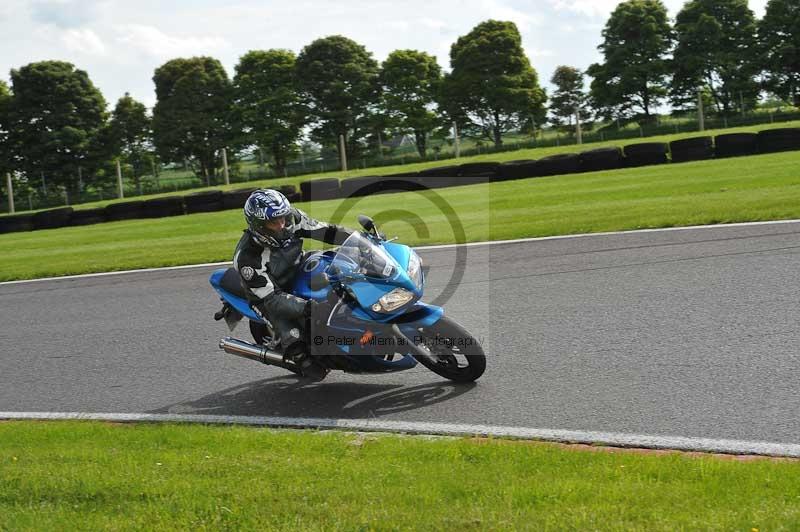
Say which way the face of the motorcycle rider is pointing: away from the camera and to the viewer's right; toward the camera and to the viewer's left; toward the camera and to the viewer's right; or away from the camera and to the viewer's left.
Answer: toward the camera and to the viewer's right

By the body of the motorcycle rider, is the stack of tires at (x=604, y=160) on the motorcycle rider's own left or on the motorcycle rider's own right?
on the motorcycle rider's own left

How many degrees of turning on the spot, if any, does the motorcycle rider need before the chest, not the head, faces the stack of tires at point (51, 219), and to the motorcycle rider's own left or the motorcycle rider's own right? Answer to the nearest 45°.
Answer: approximately 135° to the motorcycle rider's own left

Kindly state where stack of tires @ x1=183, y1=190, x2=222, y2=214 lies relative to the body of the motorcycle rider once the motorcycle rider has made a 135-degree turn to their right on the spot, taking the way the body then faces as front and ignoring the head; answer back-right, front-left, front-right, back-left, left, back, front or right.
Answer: right

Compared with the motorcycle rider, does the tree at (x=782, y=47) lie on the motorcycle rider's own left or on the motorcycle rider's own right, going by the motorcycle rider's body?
on the motorcycle rider's own left

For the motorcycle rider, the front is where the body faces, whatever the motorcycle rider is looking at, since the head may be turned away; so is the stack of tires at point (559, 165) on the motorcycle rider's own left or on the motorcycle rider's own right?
on the motorcycle rider's own left

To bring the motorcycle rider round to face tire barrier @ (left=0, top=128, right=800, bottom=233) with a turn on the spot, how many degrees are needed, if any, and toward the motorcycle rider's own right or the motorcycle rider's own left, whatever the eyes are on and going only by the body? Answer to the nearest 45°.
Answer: approximately 135° to the motorcycle rider's own left

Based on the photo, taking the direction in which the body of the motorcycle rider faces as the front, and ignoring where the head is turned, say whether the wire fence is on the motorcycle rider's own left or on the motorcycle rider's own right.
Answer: on the motorcycle rider's own left

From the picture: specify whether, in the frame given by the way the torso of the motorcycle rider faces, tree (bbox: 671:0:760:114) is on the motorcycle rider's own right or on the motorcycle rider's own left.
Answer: on the motorcycle rider's own left

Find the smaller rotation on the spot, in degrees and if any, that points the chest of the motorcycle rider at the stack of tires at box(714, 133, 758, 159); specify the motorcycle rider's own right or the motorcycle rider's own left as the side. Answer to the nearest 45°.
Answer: approximately 90° to the motorcycle rider's own left

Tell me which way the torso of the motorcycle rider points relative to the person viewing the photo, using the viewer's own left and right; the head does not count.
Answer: facing the viewer and to the right of the viewer

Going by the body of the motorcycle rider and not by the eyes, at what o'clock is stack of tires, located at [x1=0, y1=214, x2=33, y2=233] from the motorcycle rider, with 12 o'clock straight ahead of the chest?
The stack of tires is roughly at 7 o'clock from the motorcycle rider.

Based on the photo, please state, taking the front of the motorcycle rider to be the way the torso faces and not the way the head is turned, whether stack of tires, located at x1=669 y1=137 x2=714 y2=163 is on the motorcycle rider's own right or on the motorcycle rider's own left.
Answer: on the motorcycle rider's own left
